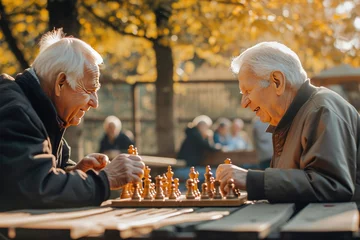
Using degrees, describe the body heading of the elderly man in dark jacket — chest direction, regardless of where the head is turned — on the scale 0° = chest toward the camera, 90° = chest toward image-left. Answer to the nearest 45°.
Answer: approximately 270°

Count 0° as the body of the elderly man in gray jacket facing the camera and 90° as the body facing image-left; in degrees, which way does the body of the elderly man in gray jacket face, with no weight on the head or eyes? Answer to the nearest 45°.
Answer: approximately 90°

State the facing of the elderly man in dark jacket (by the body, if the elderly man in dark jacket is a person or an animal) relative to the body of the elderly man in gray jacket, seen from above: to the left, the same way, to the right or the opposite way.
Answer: the opposite way

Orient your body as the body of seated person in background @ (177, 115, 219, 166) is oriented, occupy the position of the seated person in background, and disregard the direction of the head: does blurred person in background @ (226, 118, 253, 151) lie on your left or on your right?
on your left

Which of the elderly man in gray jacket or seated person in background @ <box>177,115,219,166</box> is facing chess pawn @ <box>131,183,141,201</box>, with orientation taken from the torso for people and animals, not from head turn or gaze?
the elderly man in gray jacket

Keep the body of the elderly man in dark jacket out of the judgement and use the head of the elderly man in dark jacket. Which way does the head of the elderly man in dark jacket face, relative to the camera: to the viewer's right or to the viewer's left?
to the viewer's right
